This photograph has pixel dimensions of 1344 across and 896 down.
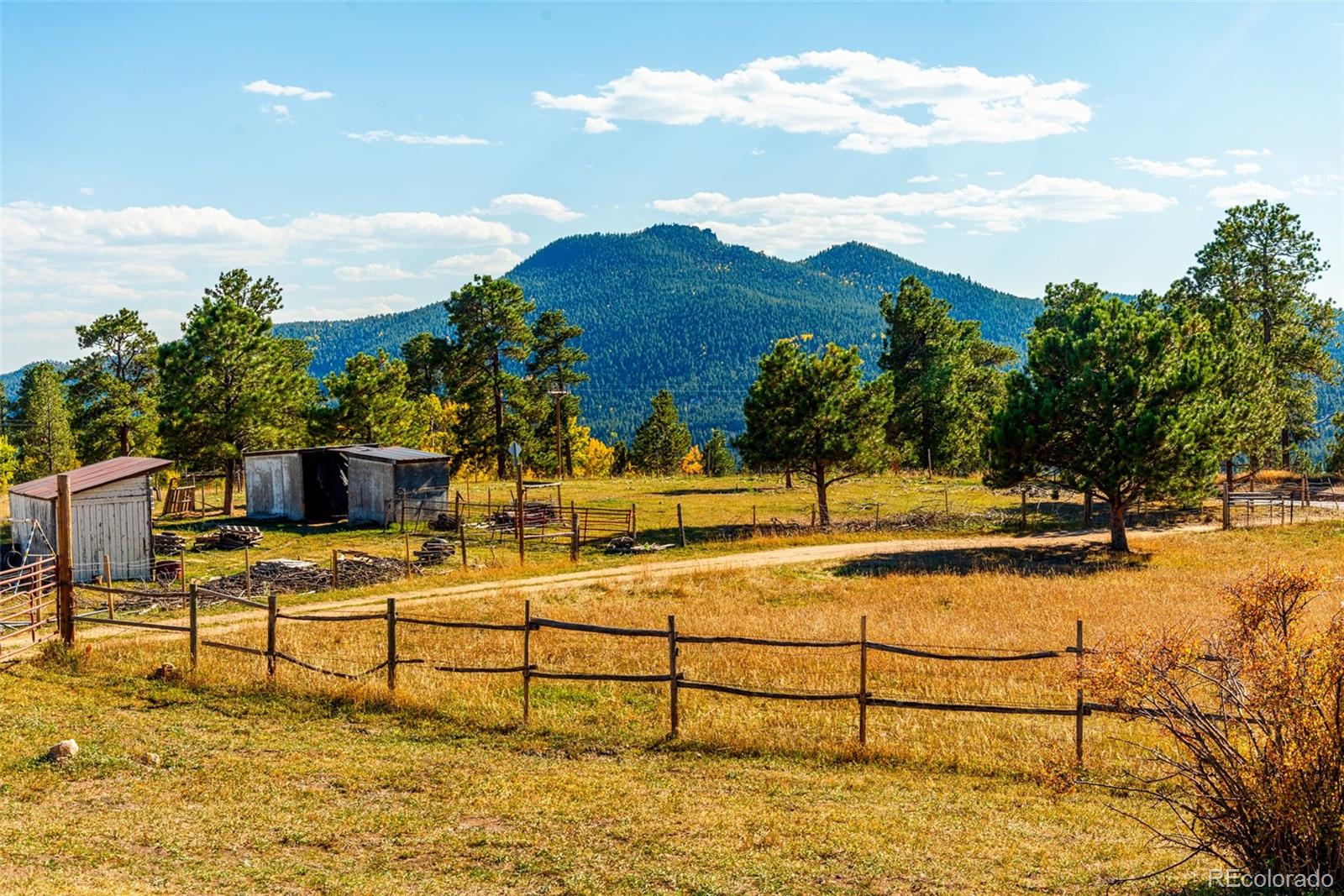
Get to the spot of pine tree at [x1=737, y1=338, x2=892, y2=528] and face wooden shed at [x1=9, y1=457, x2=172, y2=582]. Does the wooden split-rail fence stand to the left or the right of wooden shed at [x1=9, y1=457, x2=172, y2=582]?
left

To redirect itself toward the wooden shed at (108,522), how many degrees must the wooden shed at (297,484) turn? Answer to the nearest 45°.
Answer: approximately 45° to its right

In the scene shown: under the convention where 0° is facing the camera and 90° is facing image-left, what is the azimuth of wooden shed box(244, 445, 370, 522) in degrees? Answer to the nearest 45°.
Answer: approximately 315°

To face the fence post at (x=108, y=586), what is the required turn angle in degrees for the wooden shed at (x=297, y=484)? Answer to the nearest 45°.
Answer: approximately 45° to its right
